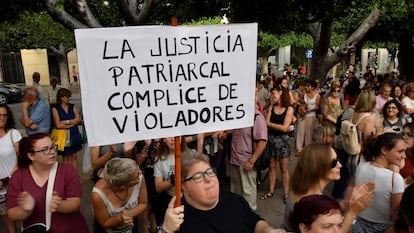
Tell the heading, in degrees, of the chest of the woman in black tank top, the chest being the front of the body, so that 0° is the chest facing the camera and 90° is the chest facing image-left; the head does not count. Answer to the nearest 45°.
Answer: approximately 45°

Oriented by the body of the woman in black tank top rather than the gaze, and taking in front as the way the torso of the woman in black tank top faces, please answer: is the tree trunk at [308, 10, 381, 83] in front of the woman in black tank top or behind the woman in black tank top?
behind

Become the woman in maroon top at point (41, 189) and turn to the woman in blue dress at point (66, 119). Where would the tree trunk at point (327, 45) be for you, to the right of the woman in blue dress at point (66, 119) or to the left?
right

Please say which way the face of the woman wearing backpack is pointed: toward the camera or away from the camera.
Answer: away from the camera

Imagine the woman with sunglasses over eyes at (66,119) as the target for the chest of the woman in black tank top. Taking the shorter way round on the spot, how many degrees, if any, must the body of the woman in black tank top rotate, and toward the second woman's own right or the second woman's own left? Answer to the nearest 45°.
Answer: approximately 45° to the second woman's own right

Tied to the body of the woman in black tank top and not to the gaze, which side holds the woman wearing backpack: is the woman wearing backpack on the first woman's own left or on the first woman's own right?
on the first woman's own left

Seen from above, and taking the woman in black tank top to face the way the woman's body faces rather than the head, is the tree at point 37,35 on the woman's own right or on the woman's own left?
on the woman's own right

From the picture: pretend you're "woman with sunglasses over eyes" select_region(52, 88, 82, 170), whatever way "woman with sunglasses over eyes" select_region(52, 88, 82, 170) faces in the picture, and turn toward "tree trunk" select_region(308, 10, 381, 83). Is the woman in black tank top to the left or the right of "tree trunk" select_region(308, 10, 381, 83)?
right

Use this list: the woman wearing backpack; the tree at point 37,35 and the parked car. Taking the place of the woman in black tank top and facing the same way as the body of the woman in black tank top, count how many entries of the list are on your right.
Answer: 2

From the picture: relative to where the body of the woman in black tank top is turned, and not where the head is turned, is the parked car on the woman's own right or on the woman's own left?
on the woman's own right
